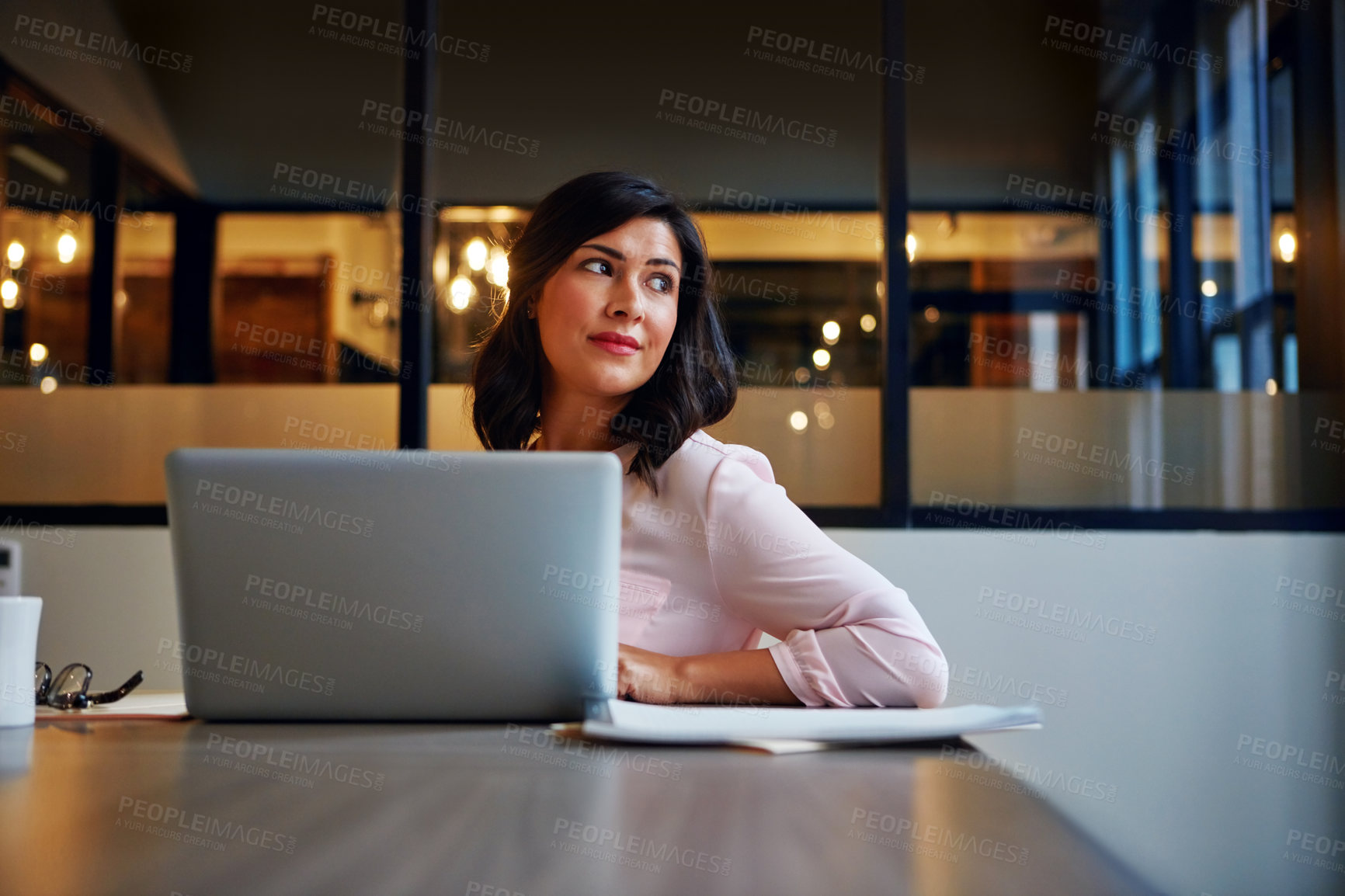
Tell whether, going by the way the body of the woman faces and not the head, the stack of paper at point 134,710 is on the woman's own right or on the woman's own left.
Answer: on the woman's own right

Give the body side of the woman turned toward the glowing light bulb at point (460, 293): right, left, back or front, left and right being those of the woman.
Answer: back

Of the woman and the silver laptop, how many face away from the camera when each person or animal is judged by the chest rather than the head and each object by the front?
1

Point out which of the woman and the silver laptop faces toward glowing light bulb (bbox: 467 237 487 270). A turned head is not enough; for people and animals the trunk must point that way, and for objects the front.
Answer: the silver laptop

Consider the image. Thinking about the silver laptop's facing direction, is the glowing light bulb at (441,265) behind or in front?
in front

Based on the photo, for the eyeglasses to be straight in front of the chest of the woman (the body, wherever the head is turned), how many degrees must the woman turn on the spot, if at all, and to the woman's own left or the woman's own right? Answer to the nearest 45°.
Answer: approximately 45° to the woman's own right

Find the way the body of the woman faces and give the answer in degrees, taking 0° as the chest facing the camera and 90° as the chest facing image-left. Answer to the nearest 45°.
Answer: approximately 0°

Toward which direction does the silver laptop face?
away from the camera

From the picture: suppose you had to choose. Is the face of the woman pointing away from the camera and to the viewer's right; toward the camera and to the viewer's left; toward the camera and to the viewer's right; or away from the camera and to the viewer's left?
toward the camera and to the viewer's right

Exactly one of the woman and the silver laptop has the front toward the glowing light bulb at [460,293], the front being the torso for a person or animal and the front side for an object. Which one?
the silver laptop

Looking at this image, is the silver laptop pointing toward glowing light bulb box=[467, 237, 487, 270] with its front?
yes

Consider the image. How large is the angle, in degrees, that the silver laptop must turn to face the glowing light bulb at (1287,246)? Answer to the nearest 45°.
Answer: approximately 45° to its right

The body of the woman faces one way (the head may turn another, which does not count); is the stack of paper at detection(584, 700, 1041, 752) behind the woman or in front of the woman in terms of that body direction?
in front

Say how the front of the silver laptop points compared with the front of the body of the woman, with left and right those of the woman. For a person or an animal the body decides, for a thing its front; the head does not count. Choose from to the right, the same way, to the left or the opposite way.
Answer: the opposite way
